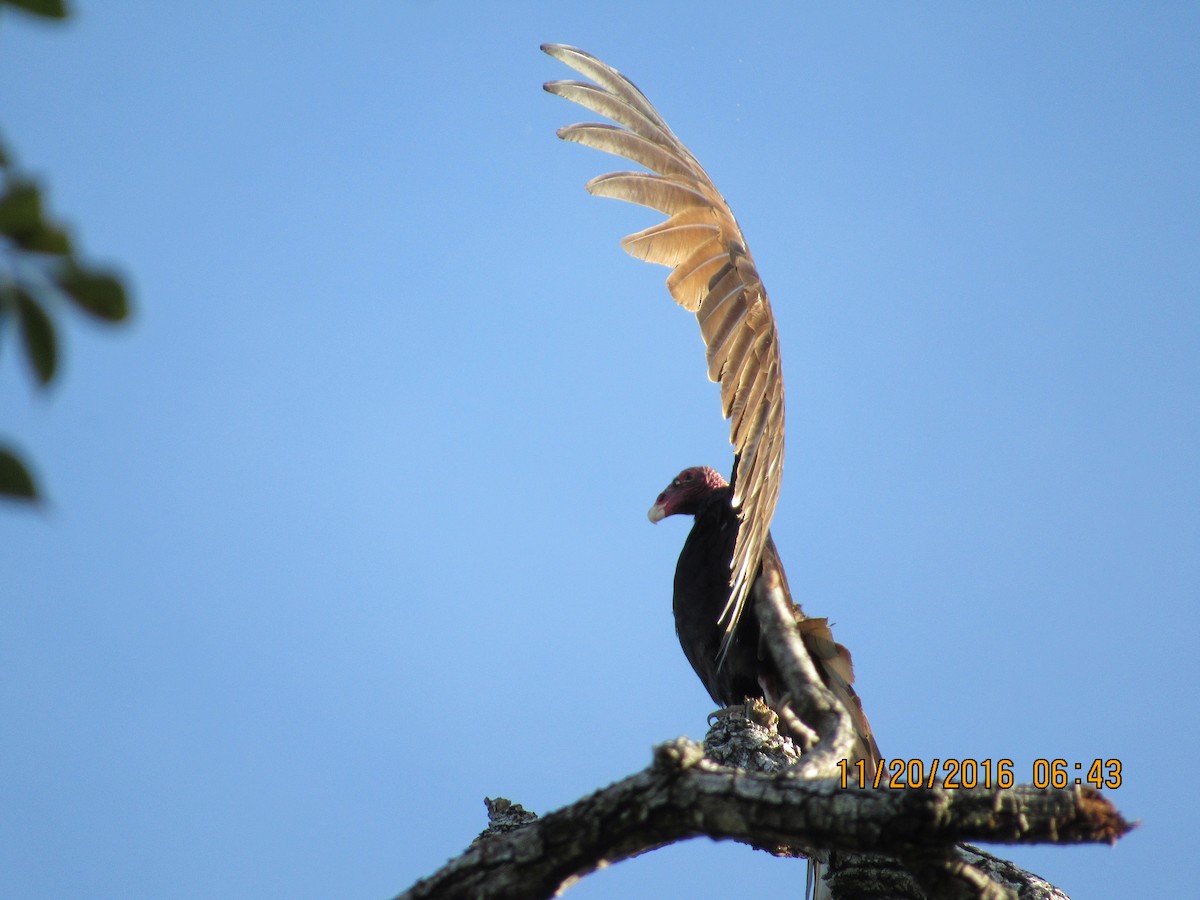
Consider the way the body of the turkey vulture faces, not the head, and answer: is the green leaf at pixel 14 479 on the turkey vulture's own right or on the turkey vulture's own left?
on the turkey vulture's own left

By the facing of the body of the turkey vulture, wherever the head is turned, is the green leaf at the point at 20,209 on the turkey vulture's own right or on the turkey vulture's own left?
on the turkey vulture's own left

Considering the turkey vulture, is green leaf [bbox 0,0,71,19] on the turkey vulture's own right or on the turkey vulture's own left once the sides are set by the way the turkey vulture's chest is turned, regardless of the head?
on the turkey vulture's own left

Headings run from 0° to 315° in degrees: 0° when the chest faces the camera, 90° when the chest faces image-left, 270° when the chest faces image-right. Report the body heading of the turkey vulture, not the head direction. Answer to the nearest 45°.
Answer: approximately 90°
